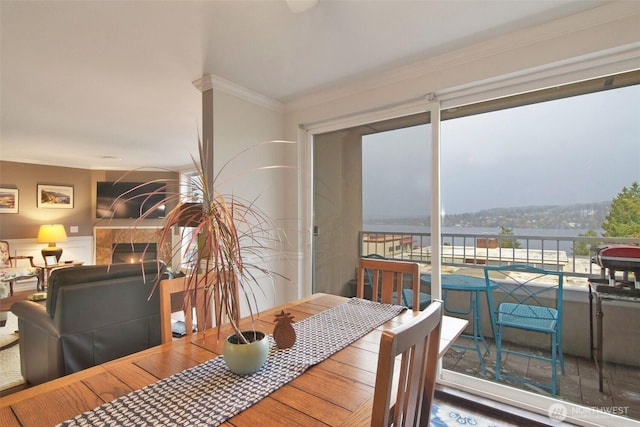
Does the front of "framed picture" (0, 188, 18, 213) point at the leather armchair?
yes

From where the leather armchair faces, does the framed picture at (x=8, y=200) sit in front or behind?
in front

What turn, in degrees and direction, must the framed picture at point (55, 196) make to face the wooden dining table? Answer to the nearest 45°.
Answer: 0° — it already faces it

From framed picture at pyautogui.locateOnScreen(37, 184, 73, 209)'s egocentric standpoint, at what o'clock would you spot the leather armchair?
The leather armchair is roughly at 12 o'clock from the framed picture.

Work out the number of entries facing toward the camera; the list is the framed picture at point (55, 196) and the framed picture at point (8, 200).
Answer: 2

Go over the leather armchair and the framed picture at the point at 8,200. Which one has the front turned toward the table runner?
the framed picture

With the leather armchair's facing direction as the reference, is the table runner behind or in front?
behind

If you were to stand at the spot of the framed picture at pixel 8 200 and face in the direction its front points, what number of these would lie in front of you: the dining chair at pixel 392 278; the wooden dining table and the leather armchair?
3
